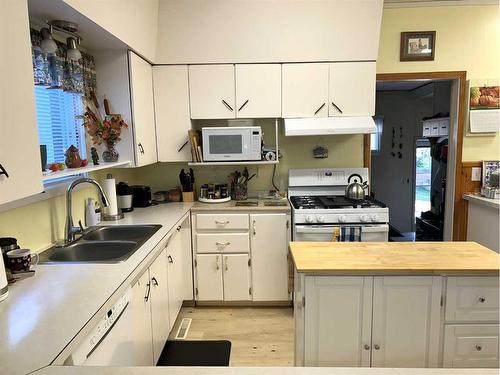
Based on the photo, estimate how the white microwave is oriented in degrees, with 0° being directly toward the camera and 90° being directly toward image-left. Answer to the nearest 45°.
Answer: approximately 0°

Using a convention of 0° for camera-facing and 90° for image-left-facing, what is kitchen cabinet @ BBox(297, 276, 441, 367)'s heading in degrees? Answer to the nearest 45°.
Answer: approximately 0°

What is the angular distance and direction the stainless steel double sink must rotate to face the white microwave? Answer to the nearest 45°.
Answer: approximately 45° to its left

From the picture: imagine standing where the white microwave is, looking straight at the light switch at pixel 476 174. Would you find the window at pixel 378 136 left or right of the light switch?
left

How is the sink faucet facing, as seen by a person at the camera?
facing to the right of the viewer
